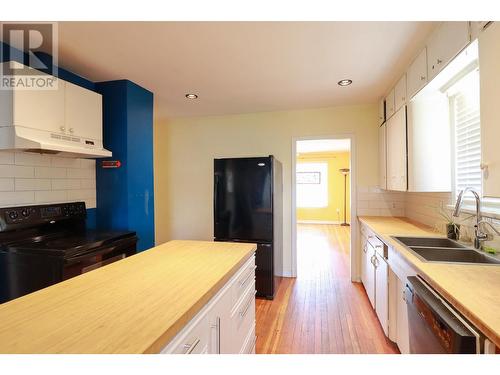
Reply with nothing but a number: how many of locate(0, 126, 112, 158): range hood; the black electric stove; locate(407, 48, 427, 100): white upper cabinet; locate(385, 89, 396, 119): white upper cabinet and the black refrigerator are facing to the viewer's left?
2

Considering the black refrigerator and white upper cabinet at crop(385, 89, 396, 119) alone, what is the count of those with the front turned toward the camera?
1

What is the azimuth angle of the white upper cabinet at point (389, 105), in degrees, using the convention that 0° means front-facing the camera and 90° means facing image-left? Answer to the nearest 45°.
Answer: approximately 90°

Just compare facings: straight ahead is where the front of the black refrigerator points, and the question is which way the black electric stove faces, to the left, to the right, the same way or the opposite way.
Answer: to the left

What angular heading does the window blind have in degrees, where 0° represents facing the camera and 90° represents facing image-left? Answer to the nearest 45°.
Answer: approximately 45°

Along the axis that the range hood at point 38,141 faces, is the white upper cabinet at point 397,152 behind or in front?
in front

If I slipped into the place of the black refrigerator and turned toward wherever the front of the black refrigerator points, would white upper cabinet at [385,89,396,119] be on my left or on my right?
on my left

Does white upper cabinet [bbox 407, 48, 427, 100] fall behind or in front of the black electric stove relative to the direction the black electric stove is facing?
in front

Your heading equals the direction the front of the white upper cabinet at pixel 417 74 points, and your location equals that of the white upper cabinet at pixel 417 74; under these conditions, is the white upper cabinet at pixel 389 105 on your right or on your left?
on your right

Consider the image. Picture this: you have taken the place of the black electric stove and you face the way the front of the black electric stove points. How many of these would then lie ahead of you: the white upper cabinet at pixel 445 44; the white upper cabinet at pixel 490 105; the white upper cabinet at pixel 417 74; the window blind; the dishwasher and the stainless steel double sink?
6

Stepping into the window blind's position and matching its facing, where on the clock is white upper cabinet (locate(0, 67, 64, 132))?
The white upper cabinet is roughly at 12 o'clock from the window blind.
